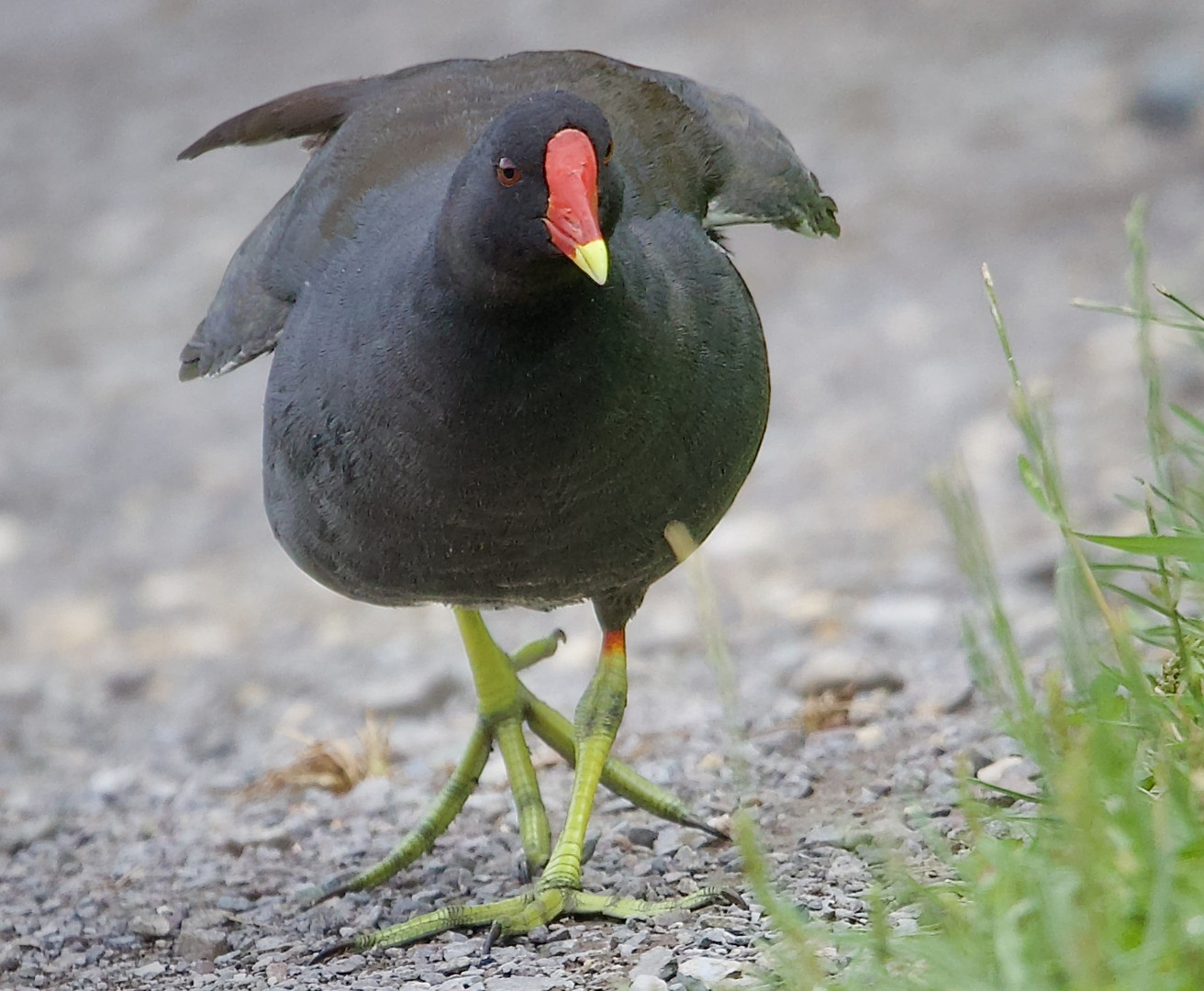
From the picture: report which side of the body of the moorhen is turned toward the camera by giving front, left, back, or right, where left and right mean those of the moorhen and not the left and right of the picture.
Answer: front
